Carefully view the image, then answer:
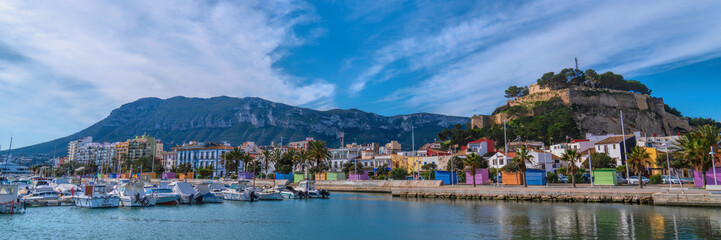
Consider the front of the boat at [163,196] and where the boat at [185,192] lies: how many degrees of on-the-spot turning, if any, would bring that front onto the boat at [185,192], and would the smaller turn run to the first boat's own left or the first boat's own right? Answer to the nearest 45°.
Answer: approximately 45° to the first boat's own left

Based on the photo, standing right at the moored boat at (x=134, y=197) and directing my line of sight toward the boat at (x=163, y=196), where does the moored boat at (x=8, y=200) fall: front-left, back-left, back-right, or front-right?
back-right
